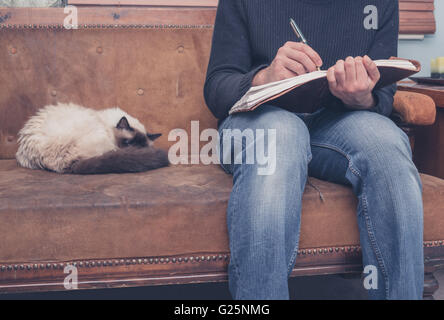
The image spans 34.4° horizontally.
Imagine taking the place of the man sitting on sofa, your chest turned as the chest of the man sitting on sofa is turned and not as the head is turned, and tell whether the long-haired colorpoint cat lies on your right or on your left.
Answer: on your right

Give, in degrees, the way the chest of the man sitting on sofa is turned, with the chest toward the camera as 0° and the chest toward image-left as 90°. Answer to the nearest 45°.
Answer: approximately 0°

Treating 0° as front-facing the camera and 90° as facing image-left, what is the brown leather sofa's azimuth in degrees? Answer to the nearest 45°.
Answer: approximately 0°
